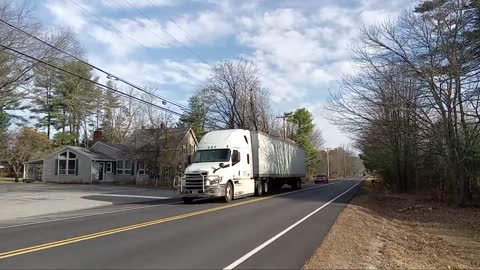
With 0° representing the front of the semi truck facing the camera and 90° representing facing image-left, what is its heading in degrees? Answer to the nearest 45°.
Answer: approximately 45°
